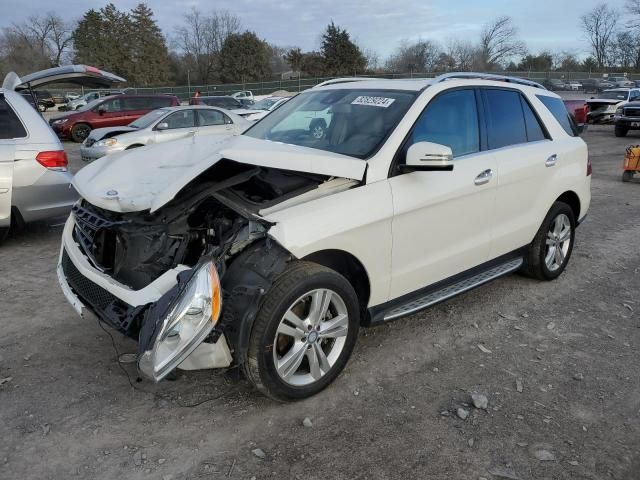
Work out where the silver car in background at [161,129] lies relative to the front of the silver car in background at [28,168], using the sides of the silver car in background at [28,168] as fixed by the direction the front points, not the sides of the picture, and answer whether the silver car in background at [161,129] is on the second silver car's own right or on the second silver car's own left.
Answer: on the second silver car's own right

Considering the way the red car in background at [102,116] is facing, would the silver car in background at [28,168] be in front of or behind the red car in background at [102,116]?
in front

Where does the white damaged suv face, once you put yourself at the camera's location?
facing the viewer and to the left of the viewer

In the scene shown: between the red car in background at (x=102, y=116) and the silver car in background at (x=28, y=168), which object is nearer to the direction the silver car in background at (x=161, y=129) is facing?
the silver car in background

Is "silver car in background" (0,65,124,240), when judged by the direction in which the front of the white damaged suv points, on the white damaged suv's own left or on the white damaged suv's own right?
on the white damaged suv's own right
